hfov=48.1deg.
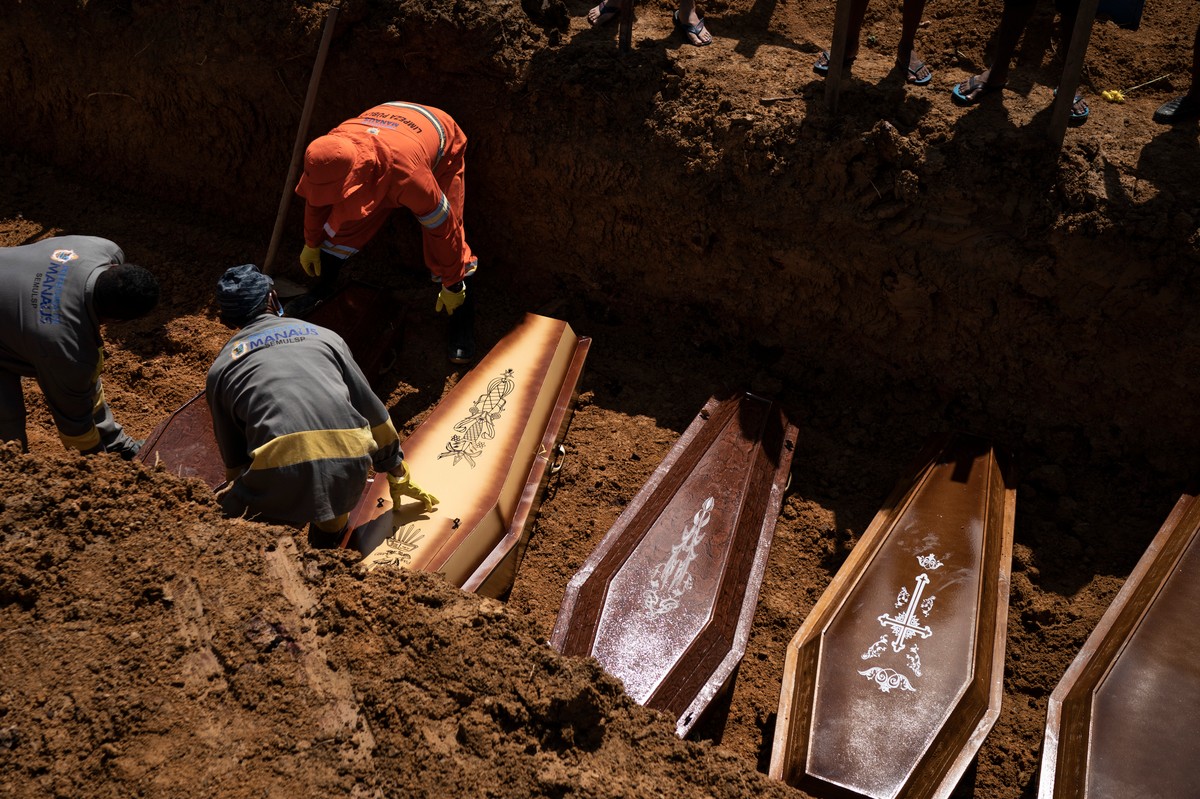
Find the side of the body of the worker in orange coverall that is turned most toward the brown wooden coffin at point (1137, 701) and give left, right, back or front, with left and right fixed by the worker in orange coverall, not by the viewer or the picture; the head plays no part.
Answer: left

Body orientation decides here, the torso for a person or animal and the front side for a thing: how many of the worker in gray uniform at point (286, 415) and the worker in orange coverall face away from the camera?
1

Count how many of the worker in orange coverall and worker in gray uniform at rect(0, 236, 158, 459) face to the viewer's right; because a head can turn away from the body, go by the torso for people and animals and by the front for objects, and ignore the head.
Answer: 1

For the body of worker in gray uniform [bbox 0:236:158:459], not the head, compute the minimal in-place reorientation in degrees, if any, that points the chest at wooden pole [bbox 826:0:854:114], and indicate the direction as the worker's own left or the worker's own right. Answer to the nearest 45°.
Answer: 0° — they already face it

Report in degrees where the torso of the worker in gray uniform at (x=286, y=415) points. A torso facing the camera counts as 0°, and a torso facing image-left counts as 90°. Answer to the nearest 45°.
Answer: approximately 180°

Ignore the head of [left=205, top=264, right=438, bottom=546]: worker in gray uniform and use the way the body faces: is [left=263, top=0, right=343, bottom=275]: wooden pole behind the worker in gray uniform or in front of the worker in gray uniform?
in front

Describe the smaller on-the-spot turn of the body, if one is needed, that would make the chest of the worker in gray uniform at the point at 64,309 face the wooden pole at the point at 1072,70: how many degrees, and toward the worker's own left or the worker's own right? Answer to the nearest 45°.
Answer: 0° — they already face it

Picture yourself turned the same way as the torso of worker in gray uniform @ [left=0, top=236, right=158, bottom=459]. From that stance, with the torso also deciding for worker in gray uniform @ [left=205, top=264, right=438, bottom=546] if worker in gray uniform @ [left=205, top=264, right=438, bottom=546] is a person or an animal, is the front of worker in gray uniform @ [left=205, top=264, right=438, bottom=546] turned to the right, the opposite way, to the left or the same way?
to the left

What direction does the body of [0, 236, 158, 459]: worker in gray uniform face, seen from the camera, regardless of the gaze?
to the viewer's right

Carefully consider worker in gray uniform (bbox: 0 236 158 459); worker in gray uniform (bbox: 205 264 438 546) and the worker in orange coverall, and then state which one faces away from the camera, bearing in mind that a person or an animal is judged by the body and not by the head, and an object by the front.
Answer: worker in gray uniform (bbox: 205 264 438 546)

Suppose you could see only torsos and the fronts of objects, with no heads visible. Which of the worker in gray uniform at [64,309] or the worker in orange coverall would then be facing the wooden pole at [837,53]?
the worker in gray uniform

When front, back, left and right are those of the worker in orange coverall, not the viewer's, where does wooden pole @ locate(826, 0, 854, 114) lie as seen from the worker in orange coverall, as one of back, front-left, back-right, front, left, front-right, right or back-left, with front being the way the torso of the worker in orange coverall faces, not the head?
back-left

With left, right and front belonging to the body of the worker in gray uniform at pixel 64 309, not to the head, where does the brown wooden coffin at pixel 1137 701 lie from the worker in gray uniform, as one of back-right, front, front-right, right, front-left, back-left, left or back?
front-right
